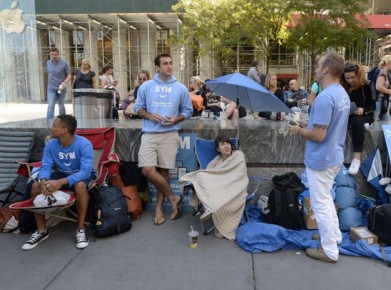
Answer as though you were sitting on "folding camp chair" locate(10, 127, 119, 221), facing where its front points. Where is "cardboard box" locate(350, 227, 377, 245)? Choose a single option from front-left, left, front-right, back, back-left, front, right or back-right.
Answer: left

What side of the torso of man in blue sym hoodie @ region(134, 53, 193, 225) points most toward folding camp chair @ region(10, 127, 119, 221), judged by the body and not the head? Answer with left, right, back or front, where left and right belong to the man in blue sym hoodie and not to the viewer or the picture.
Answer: right

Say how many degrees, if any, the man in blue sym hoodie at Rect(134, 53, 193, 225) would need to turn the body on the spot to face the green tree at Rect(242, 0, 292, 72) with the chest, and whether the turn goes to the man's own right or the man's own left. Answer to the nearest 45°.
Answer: approximately 180°

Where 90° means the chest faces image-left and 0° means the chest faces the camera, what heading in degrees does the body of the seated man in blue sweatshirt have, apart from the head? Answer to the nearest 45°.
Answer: approximately 45°

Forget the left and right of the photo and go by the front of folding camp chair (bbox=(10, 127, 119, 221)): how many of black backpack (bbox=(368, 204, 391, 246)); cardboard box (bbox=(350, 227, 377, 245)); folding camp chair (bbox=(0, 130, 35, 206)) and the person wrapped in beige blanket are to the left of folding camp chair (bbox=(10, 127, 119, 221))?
3

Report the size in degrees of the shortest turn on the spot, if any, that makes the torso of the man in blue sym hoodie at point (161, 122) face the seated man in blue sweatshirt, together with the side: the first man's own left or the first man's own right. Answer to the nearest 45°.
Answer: approximately 45° to the first man's own right

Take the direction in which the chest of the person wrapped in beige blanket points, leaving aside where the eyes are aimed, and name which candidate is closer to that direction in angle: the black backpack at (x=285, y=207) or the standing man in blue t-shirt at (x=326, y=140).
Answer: the standing man in blue t-shirt

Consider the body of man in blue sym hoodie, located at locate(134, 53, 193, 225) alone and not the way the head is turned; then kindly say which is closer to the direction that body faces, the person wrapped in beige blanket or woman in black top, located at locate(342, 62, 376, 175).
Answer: the person wrapped in beige blanket

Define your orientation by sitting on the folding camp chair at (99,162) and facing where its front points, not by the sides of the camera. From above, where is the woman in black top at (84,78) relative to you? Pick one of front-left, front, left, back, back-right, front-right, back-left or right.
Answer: back-right

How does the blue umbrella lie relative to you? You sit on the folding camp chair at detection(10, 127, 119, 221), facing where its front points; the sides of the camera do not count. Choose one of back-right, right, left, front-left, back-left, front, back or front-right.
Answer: back-left

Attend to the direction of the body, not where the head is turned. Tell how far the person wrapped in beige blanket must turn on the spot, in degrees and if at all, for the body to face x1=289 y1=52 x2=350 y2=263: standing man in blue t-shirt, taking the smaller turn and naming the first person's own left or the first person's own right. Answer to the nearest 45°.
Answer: approximately 45° to the first person's own left

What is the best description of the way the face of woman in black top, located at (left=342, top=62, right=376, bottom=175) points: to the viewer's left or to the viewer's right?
to the viewer's left

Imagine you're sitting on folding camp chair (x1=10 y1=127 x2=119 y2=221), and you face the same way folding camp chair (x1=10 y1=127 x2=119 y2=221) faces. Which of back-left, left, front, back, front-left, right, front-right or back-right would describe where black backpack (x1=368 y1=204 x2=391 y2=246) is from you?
left

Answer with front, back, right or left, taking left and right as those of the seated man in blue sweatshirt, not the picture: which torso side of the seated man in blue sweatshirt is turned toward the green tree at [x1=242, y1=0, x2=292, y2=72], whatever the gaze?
back

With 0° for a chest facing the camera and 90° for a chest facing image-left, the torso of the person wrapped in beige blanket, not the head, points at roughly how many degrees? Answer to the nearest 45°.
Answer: approximately 0°
